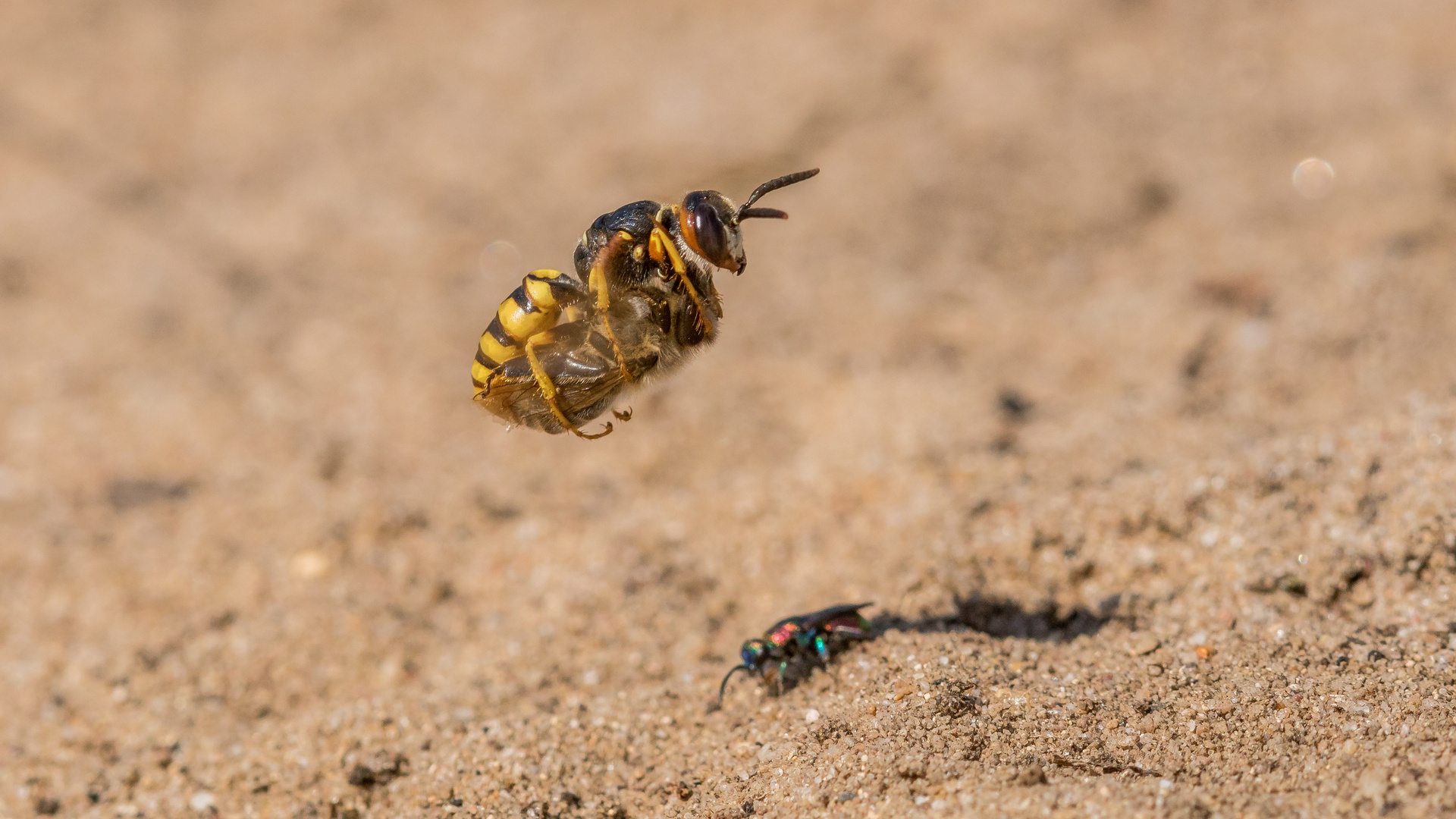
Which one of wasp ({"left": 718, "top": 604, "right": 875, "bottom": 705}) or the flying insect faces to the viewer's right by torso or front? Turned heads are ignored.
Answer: the flying insect

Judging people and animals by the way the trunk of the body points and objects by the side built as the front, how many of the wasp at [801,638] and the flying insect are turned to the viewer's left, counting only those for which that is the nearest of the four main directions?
1

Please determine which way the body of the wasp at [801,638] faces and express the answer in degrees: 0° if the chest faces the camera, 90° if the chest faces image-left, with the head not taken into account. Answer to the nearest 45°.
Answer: approximately 90°

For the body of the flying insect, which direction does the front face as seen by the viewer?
to the viewer's right

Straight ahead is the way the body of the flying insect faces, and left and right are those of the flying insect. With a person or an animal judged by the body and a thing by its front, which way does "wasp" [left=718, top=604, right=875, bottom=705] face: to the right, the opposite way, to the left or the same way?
the opposite way
